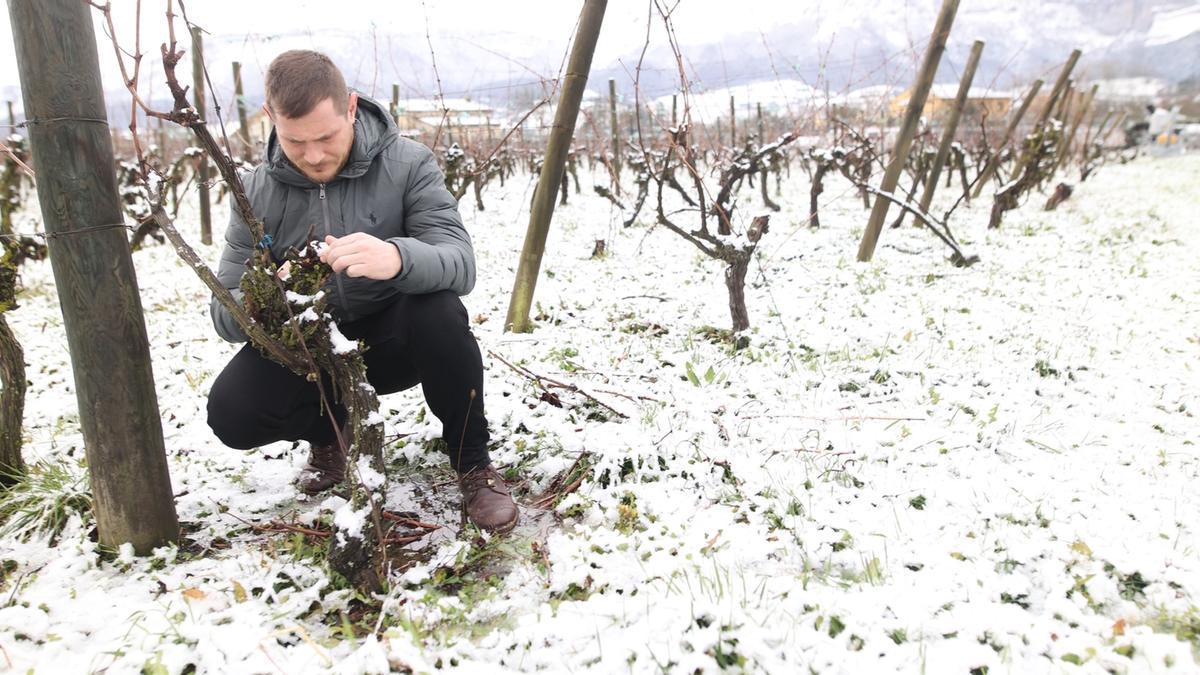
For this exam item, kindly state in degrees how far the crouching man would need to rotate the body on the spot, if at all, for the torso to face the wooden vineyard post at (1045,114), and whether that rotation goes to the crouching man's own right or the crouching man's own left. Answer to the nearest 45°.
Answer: approximately 135° to the crouching man's own left

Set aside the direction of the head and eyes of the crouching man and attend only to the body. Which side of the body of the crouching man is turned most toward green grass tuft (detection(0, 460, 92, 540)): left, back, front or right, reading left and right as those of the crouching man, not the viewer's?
right

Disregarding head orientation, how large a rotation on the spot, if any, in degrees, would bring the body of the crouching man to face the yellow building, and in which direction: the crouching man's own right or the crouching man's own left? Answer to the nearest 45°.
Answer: approximately 135° to the crouching man's own left

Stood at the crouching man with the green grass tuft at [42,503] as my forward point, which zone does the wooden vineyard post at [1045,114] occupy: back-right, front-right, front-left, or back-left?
back-right

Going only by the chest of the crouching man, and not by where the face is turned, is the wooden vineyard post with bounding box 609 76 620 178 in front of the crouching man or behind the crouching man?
behind

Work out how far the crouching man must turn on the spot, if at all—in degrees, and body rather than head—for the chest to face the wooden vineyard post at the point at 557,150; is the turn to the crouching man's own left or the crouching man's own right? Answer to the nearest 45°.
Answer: approximately 135° to the crouching man's own left

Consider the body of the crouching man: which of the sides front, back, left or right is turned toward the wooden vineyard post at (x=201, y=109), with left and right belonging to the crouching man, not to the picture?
back

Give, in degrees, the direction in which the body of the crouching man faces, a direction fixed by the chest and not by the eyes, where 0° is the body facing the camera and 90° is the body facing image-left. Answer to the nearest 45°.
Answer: approximately 0°
